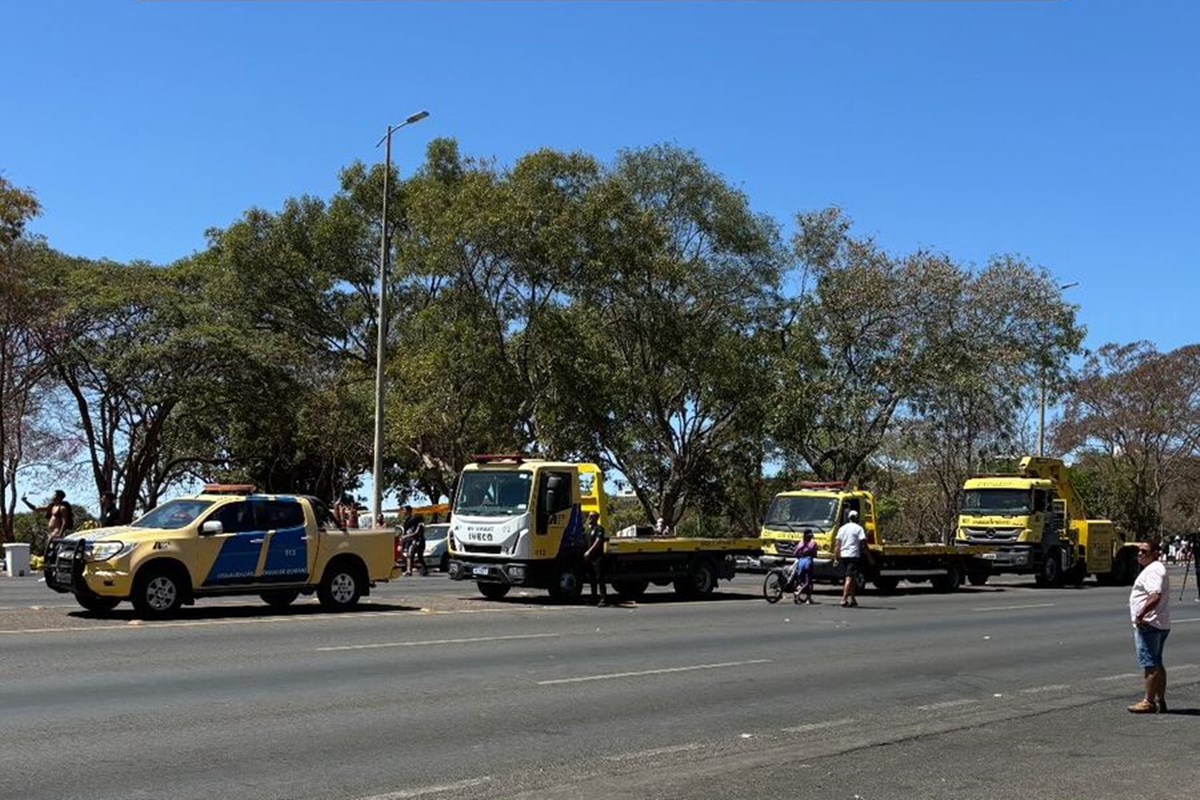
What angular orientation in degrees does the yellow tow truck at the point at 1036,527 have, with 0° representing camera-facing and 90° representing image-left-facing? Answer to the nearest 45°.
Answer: approximately 45°

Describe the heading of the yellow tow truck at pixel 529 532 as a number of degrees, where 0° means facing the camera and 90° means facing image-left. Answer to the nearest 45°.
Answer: approximately 45°

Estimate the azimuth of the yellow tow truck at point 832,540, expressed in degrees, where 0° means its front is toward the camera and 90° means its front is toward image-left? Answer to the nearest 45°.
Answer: approximately 45°

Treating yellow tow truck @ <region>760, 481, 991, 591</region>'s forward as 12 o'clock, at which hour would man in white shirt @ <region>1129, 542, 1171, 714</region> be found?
The man in white shirt is roughly at 10 o'clock from the yellow tow truck.

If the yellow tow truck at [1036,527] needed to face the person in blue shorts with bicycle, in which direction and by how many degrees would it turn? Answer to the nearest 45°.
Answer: approximately 45° to its left

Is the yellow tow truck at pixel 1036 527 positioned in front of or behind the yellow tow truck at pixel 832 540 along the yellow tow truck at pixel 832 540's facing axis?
behind

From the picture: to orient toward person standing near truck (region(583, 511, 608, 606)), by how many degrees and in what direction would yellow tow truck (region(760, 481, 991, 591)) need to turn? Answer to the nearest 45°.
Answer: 0° — it already faces them

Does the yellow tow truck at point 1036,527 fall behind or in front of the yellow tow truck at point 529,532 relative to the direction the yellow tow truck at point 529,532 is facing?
behind
